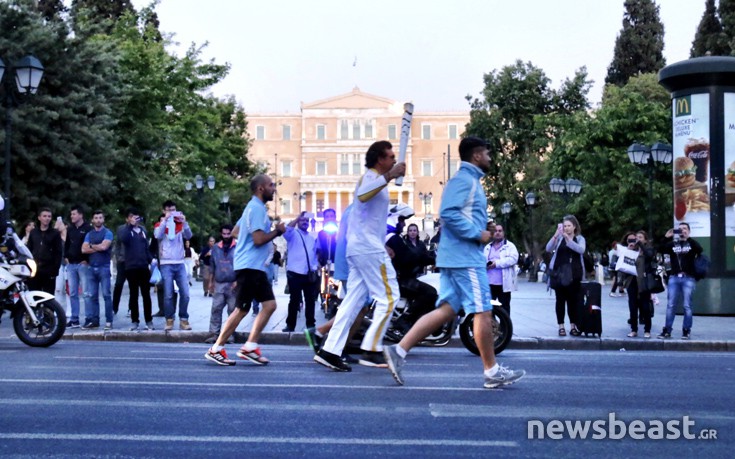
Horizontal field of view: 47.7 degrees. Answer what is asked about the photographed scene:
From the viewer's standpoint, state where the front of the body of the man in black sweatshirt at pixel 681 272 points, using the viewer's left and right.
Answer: facing the viewer

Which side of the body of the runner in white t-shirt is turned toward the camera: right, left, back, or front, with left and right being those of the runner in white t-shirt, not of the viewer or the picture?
right

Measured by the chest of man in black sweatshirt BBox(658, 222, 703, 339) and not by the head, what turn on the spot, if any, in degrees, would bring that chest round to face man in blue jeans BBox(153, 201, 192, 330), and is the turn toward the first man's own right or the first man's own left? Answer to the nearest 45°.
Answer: approximately 90° to the first man's own right

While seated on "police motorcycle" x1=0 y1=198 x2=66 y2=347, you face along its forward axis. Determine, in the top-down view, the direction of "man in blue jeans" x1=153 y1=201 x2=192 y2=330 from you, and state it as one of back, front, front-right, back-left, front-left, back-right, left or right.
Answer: front-left

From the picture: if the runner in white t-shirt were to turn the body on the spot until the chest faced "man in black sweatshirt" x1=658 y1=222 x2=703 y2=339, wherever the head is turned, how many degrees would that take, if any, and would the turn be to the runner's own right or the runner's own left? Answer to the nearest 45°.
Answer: approximately 45° to the runner's own left

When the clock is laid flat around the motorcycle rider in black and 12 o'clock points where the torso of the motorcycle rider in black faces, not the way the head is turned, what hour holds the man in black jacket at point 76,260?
The man in black jacket is roughly at 7 o'clock from the motorcycle rider in black.

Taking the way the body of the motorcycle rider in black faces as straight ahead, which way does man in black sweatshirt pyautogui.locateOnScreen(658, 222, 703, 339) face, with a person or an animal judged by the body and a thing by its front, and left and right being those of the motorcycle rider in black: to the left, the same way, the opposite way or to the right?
to the right

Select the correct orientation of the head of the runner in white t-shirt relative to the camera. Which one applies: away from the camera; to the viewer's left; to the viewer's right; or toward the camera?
to the viewer's right

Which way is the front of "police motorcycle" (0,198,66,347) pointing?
to the viewer's right

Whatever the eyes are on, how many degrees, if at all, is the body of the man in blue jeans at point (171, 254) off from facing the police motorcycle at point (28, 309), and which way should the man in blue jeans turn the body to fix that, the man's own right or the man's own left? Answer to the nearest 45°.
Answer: approximately 45° to the man's own right

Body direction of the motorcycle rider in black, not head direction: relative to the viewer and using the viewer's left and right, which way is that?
facing to the right of the viewer

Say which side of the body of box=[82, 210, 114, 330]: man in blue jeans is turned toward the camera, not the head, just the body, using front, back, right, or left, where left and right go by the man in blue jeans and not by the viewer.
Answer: front
